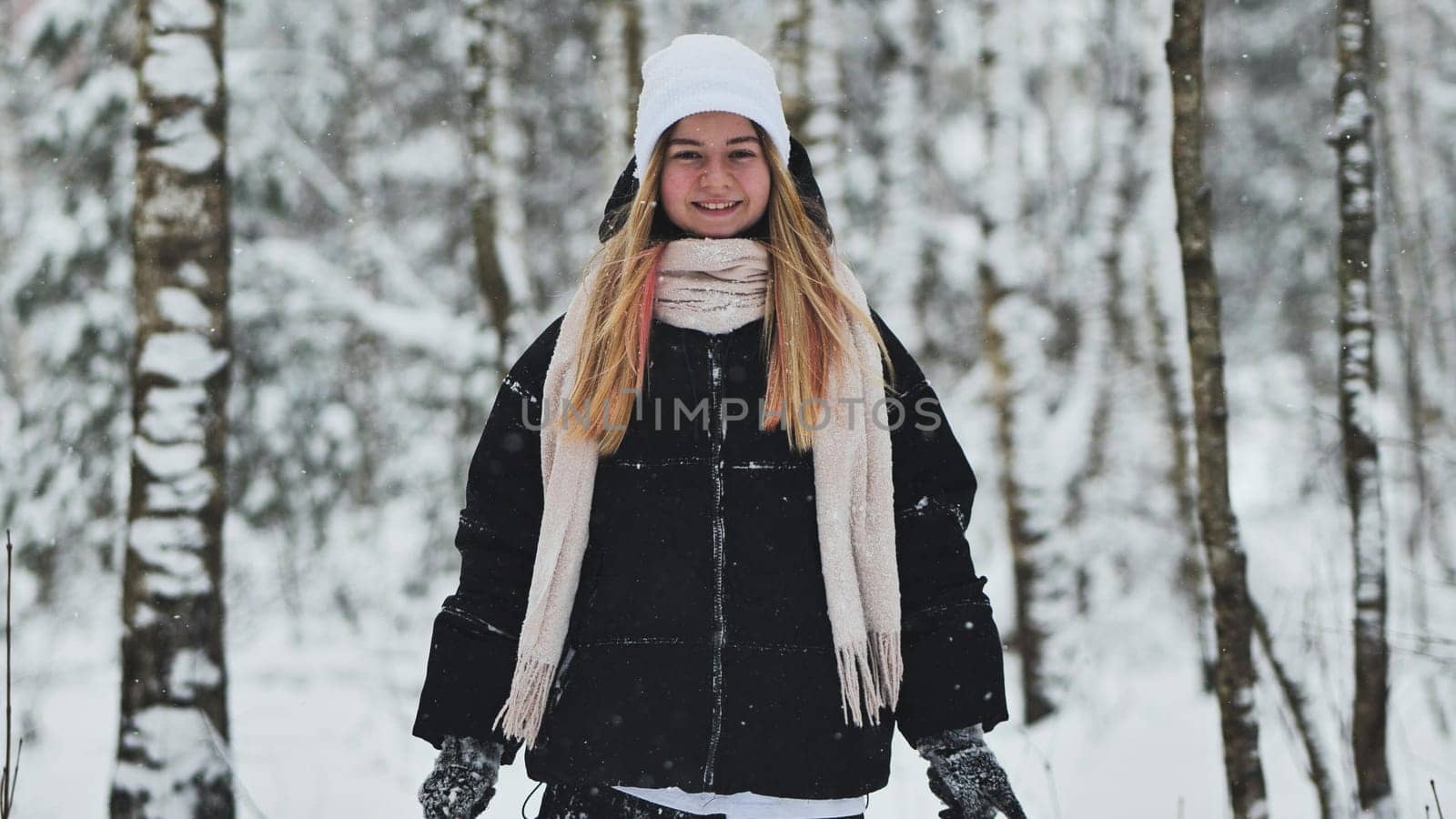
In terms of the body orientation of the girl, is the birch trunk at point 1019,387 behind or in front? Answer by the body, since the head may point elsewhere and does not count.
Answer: behind

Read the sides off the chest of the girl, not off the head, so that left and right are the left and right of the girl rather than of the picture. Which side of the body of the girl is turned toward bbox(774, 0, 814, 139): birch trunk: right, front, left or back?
back

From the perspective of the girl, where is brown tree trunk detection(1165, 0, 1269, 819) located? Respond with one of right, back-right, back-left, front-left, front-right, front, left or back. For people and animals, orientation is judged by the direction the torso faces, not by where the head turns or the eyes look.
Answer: back-left

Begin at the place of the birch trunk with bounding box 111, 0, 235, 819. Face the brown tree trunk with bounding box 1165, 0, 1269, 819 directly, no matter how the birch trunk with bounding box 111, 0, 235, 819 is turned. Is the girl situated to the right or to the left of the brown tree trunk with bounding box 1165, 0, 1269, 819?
right

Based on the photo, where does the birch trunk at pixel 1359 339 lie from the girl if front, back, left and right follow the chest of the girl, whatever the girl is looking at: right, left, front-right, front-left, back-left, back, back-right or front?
back-left

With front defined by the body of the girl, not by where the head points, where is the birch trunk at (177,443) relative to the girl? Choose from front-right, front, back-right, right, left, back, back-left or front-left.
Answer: back-right

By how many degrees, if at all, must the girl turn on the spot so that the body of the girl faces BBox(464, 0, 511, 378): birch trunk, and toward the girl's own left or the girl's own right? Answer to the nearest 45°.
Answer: approximately 180°

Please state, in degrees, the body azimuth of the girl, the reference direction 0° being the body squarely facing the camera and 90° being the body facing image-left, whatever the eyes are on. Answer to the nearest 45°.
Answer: approximately 0°
